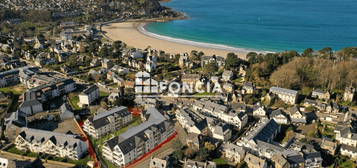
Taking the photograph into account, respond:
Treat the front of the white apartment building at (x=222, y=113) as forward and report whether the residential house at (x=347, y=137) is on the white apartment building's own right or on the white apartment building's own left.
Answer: on the white apartment building's own left

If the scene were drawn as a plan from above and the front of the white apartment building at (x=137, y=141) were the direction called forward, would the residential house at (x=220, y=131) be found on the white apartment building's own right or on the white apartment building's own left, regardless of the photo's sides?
on the white apartment building's own left

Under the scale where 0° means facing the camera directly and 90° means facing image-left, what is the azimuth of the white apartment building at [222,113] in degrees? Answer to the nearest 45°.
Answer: approximately 45°

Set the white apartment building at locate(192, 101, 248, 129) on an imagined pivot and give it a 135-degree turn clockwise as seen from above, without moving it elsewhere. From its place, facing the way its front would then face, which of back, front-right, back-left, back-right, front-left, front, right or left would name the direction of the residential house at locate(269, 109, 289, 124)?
right

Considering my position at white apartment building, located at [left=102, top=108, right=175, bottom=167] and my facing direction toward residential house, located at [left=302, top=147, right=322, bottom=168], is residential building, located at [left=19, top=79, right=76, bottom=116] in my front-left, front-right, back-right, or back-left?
back-left

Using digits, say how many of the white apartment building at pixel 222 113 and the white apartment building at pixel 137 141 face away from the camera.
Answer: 0

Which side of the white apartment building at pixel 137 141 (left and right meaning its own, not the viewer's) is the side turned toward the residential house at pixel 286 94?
left

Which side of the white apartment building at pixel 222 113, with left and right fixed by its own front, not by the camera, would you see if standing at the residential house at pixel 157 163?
front

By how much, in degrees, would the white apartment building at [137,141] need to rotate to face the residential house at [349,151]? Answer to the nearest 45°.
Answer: approximately 45° to its left

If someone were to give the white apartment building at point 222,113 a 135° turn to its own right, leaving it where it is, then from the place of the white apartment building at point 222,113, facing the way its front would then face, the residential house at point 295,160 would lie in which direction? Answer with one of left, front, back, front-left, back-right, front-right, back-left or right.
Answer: back-right

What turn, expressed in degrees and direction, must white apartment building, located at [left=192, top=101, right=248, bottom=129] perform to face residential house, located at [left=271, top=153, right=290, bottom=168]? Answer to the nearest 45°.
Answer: approximately 90° to its left

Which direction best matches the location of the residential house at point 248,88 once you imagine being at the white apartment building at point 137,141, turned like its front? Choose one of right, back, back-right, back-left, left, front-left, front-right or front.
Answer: left

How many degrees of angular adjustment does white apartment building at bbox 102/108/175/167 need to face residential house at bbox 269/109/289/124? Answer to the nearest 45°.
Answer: approximately 45° to its left
